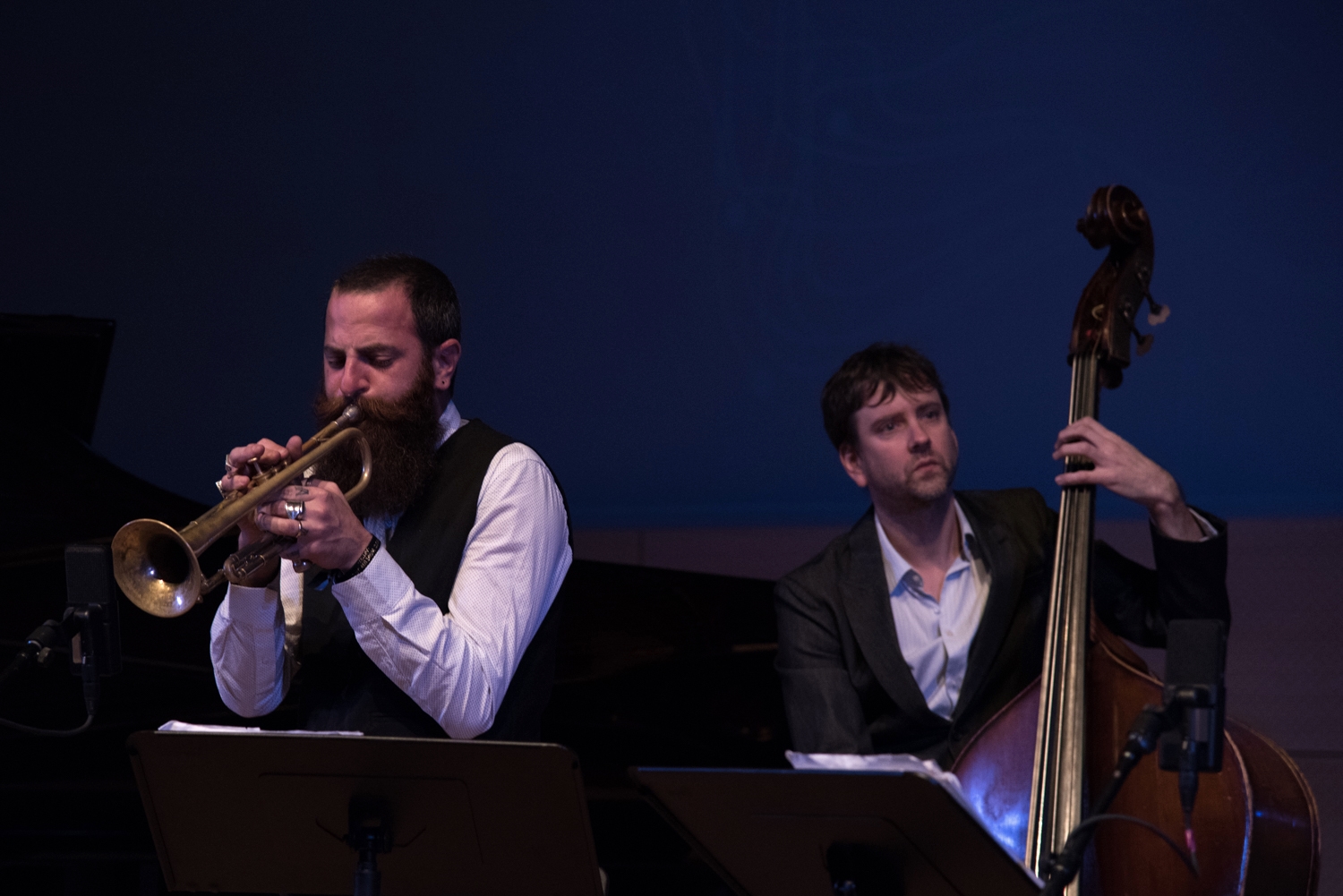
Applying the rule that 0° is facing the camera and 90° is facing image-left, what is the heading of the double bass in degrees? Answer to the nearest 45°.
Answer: approximately 45°

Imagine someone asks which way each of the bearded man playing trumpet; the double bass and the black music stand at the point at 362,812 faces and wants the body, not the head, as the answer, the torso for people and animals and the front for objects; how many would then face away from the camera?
1

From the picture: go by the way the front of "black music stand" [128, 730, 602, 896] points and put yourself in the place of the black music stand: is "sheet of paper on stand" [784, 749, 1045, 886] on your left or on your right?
on your right

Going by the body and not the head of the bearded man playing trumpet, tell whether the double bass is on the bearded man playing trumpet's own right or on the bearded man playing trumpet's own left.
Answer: on the bearded man playing trumpet's own left

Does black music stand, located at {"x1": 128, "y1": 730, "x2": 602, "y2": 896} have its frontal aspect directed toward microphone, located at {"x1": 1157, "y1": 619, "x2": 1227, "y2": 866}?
no

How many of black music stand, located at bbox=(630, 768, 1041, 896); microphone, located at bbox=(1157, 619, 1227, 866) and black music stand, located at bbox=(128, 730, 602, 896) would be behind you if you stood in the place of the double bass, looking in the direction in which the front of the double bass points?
0

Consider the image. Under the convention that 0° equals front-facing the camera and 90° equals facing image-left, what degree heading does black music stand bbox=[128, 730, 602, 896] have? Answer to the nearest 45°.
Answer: approximately 180°

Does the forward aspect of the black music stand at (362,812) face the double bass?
no

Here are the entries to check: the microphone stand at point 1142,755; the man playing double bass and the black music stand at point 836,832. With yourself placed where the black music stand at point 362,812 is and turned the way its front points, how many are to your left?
0

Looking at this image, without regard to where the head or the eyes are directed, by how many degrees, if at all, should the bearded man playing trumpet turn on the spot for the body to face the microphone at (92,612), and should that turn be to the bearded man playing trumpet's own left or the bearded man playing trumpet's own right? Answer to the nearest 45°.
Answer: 0° — they already face it

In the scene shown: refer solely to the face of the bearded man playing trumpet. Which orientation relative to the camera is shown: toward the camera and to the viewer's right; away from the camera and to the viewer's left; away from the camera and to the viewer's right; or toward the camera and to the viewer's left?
toward the camera and to the viewer's left

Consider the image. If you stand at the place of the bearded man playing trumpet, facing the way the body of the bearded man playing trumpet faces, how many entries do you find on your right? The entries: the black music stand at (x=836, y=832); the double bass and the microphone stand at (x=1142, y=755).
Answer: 0

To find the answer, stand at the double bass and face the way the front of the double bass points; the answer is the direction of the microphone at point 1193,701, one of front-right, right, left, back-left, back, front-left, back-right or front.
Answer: front-left

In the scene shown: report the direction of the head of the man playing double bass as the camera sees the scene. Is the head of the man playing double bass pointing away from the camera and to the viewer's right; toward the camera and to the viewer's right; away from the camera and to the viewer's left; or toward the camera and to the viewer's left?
toward the camera and to the viewer's right

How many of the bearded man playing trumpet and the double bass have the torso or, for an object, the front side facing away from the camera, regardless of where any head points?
0

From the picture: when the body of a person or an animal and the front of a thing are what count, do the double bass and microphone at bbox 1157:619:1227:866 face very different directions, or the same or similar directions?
very different directions

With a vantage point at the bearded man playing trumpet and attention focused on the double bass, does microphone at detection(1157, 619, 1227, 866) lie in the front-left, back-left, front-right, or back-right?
front-right
